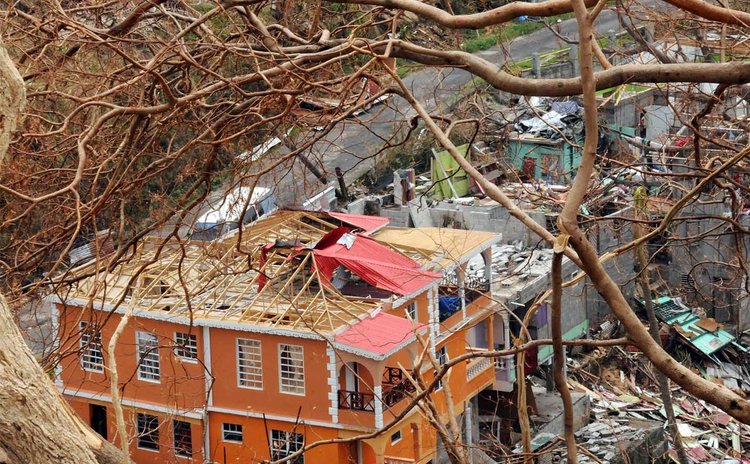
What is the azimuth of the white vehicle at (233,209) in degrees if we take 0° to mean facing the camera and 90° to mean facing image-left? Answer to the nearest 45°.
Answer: approximately 45°
